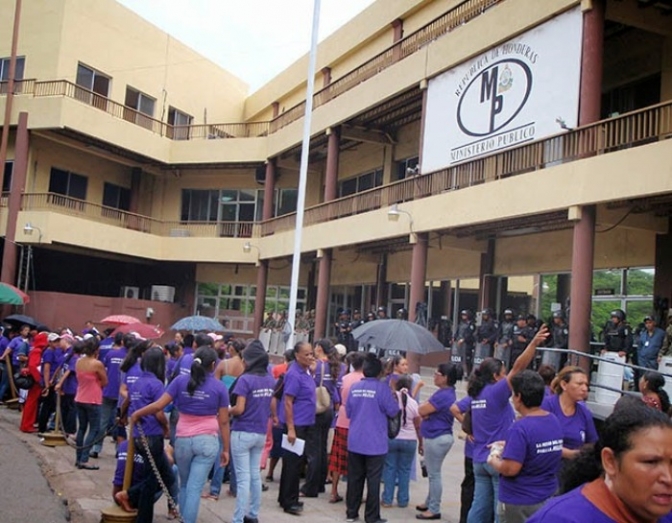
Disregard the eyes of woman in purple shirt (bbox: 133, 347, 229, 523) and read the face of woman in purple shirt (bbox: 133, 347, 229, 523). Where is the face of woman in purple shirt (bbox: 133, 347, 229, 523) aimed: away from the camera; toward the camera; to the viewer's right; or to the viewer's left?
away from the camera

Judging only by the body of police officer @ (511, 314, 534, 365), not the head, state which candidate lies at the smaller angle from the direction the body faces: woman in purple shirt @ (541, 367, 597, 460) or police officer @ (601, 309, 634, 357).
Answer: the woman in purple shirt

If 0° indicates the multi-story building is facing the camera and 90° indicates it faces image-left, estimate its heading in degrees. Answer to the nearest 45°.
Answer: approximately 45°

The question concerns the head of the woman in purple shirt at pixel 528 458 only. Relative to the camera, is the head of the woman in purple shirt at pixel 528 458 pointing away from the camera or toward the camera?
away from the camera

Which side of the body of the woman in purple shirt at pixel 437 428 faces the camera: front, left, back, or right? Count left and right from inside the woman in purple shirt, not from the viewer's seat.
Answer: left

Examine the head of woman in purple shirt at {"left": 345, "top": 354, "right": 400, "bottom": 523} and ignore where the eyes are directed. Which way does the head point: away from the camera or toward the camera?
away from the camera

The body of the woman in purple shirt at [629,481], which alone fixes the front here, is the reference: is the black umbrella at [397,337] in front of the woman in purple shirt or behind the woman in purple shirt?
behind

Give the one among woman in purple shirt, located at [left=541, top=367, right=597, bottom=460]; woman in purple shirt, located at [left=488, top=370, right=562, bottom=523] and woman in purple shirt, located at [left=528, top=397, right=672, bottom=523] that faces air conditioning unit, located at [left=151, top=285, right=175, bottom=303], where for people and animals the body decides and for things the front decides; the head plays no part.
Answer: woman in purple shirt, located at [left=488, top=370, right=562, bottom=523]

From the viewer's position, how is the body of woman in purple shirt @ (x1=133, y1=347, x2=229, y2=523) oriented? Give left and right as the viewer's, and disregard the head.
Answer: facing away from the viewer

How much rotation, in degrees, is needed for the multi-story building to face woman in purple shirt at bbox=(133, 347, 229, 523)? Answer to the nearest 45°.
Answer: approximately 45° to its left

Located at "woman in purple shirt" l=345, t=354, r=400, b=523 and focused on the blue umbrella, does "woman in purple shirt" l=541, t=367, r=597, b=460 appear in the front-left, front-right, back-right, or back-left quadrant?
back-right
